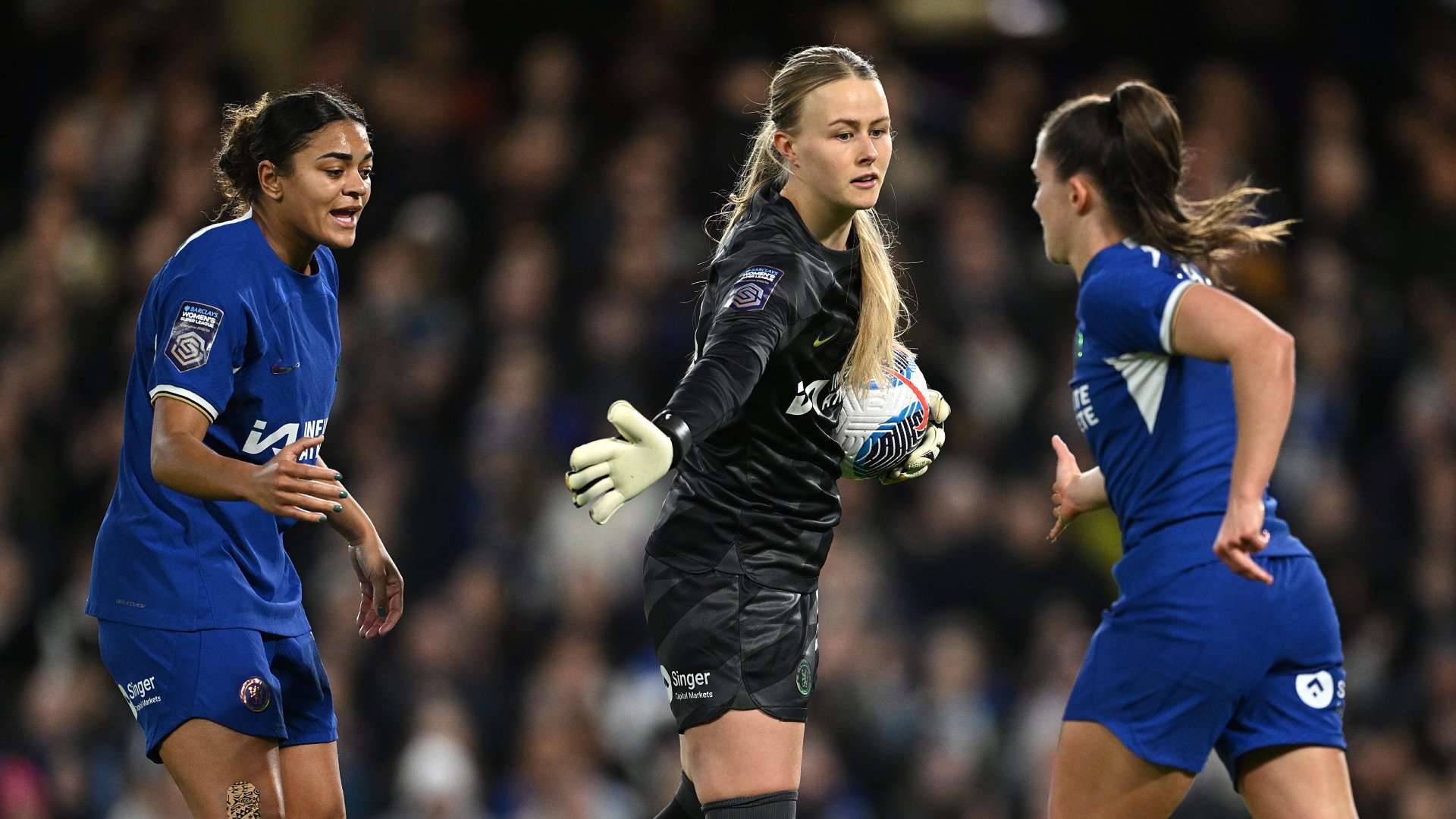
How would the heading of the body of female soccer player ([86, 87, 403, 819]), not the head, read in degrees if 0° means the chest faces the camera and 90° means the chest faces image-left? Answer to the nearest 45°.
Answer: approximately 315°

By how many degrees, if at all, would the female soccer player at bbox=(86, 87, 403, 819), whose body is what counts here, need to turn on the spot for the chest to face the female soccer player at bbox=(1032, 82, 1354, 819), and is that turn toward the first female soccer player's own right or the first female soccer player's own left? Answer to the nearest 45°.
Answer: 0° — they already face them

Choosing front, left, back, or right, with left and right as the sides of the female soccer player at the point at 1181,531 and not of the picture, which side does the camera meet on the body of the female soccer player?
left

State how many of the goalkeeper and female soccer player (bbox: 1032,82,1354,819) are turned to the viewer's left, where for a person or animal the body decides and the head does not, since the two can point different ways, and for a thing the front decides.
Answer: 1

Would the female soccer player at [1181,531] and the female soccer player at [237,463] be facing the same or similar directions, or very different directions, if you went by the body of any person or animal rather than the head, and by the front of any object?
very different directions
